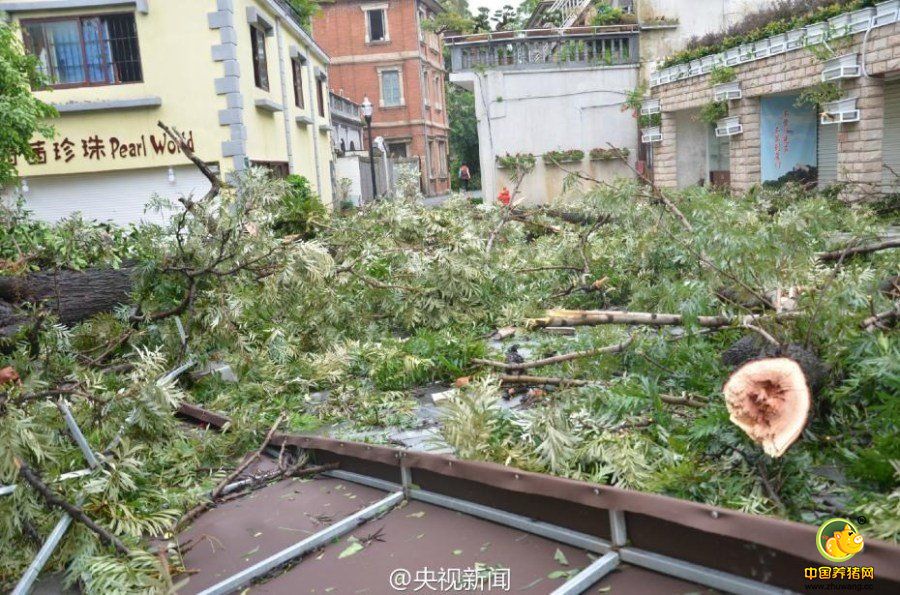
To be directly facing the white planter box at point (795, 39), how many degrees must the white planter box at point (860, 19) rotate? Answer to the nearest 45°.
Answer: approximately 90° to its right

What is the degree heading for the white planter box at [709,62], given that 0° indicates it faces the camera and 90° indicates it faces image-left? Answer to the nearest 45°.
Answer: approximately 45°

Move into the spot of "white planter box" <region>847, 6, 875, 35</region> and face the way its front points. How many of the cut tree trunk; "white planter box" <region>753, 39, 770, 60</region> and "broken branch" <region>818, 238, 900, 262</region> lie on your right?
1

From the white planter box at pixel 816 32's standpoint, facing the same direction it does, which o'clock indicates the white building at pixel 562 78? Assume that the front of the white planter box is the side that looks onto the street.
The white building is roughly at 3 o'clock from the white planter box.

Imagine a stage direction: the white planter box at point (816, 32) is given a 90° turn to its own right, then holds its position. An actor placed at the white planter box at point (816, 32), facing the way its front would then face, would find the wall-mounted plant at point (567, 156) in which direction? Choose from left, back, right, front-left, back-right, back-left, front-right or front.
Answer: front

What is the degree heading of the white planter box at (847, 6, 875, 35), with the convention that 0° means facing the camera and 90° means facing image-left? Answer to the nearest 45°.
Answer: approximately 45°
